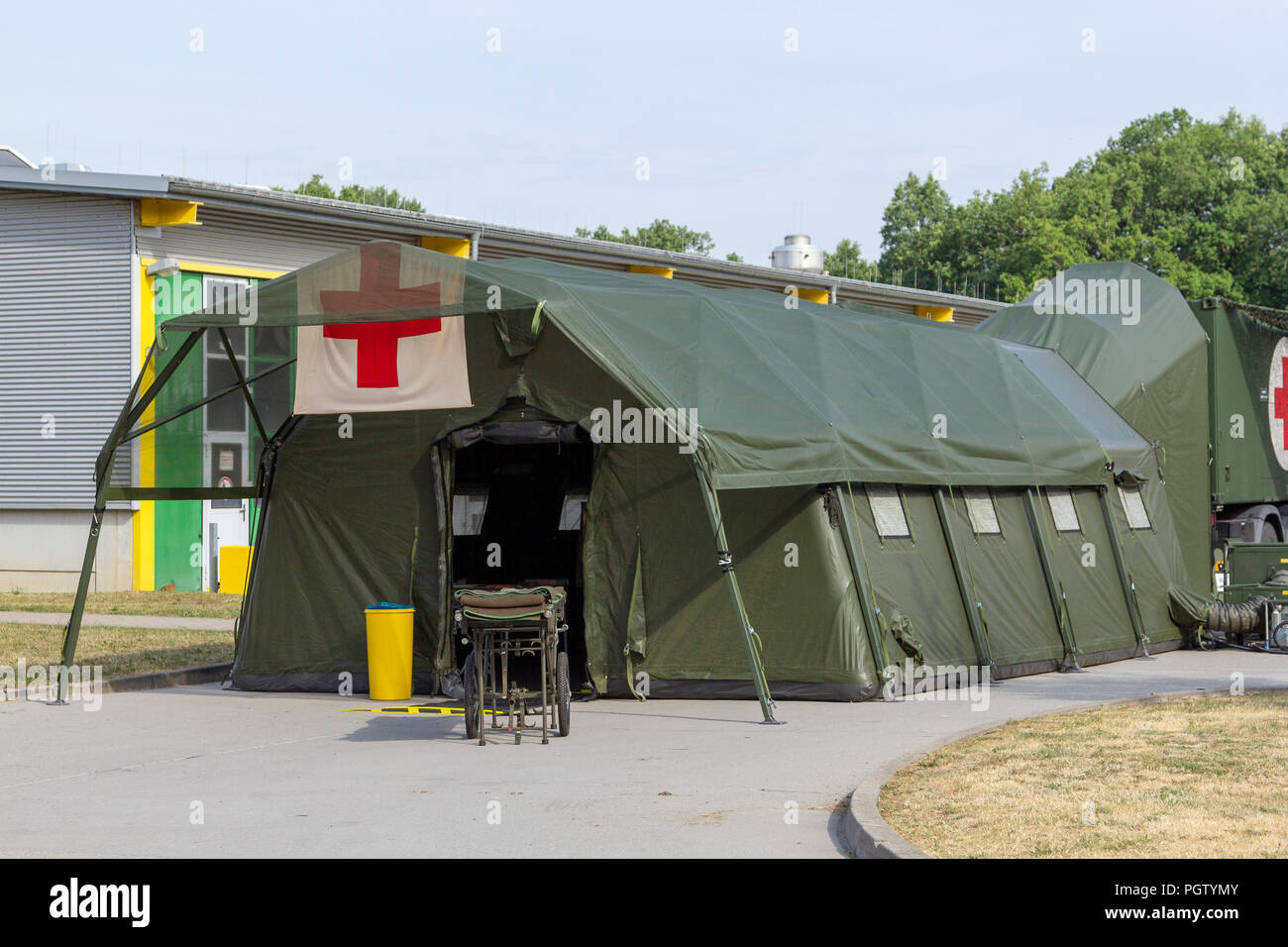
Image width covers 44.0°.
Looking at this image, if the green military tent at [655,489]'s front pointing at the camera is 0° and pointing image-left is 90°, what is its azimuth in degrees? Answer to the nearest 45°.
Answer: approximately 45°

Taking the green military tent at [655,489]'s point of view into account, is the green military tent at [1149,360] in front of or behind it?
behind

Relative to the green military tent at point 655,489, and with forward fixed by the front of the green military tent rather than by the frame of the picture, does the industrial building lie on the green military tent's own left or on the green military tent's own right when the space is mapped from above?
on the green military tent's own right

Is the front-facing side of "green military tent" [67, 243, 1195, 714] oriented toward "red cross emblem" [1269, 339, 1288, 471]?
no
